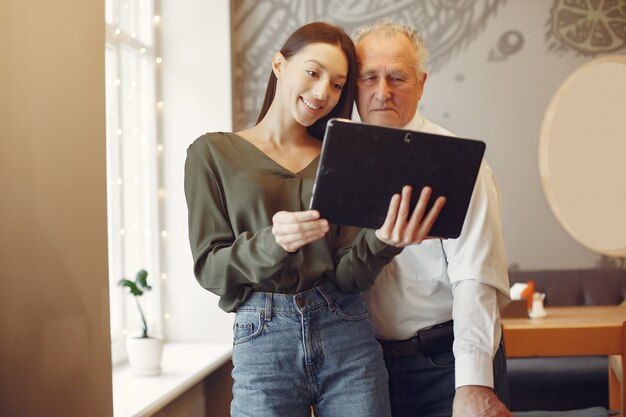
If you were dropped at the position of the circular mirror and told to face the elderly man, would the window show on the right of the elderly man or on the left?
right

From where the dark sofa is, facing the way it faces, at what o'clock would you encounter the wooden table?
The wooden table is roughly at 12 o'clock from the dark sofa.

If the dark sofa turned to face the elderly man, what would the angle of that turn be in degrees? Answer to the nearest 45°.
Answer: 0° — it already faces them

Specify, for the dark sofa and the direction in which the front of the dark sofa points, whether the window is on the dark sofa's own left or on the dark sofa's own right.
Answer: on the dark sofa's own right

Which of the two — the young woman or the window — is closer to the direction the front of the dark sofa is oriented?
the young woman

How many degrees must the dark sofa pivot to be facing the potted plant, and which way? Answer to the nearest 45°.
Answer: approximately 45° to its right

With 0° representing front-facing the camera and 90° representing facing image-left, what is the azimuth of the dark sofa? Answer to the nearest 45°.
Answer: approximately 0°
